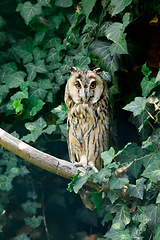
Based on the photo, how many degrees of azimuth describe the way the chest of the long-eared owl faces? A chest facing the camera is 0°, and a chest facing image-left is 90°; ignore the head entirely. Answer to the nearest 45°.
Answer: approximately 0°
